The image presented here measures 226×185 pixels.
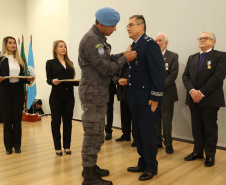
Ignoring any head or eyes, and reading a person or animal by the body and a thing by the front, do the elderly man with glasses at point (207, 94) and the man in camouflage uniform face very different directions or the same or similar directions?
very different directions

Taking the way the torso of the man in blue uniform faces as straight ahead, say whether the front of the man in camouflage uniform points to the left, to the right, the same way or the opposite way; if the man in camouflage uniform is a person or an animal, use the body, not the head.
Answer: the opposite way

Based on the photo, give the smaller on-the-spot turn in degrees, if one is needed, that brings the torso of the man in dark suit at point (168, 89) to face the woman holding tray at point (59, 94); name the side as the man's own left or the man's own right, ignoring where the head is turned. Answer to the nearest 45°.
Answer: approximately 45° to the man's own right

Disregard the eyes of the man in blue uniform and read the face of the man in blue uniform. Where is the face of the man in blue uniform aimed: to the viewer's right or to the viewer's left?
to the viewer's left

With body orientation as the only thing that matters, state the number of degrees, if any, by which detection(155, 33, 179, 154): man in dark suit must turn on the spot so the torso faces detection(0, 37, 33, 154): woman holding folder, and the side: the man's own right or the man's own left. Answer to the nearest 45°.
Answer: approximately 45° to the man's own right

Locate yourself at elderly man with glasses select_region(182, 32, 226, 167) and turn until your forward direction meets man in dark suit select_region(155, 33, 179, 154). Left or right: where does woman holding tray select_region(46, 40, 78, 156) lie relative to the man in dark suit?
left

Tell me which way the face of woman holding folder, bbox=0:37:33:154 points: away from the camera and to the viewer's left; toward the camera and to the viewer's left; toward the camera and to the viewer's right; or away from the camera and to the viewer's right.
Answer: toward the camera and to the viewer's right

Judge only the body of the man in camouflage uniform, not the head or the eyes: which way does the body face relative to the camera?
to the viewer's right

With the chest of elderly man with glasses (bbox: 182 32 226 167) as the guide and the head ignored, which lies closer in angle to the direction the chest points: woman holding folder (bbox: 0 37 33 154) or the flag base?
the woman holding folder

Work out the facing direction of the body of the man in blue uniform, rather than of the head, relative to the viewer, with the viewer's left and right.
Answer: facing to the left of the viewer

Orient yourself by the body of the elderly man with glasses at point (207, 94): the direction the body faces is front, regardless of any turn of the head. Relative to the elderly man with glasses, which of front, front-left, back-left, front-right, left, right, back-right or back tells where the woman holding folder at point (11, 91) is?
front-right

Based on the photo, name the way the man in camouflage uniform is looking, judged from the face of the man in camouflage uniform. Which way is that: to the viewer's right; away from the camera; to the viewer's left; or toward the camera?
to the viewer's right

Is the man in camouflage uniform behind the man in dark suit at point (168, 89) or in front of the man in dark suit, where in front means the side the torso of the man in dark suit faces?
in front

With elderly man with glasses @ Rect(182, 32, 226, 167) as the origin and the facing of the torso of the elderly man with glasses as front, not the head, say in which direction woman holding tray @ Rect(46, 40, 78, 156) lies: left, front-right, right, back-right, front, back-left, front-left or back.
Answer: front-right
